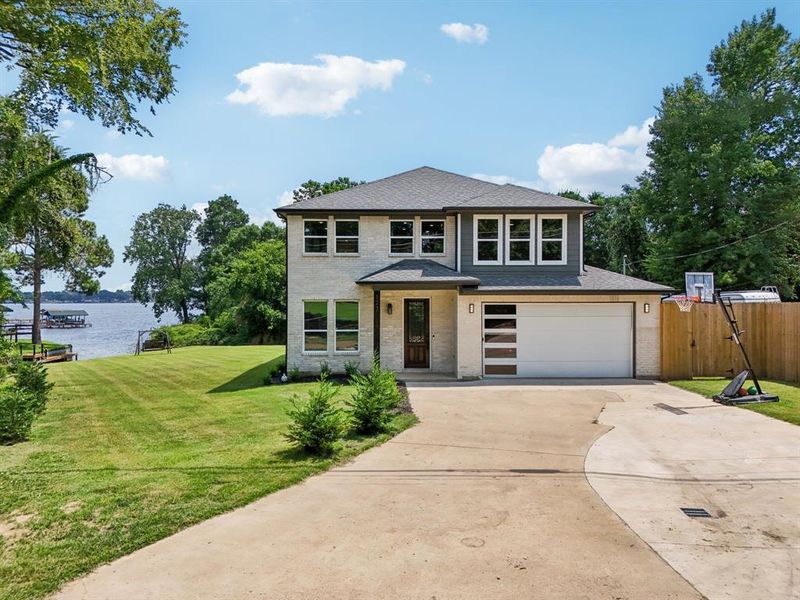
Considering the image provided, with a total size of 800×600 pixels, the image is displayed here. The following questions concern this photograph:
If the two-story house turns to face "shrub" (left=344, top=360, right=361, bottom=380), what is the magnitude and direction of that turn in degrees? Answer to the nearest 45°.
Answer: approximately 90° to its right

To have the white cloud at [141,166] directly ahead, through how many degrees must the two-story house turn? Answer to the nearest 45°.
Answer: approximately 90° to its right

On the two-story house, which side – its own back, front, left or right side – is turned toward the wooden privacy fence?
left

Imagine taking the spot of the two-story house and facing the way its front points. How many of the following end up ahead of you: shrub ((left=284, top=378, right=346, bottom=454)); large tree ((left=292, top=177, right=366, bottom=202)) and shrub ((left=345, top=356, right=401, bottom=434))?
2

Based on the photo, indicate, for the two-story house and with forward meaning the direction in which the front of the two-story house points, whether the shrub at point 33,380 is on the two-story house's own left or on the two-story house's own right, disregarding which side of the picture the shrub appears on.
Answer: on the two-story house's own right

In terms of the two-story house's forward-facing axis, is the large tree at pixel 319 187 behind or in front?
behind

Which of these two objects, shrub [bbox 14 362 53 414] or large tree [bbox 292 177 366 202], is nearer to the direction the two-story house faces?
the shrub

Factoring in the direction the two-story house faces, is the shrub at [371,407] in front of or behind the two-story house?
in front

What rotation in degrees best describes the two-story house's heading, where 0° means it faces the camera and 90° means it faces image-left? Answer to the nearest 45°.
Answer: approximately 0°

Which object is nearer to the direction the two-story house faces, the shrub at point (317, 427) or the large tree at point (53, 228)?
the shrub

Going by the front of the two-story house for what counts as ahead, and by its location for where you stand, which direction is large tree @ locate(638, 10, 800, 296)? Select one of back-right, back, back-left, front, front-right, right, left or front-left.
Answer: back-left
